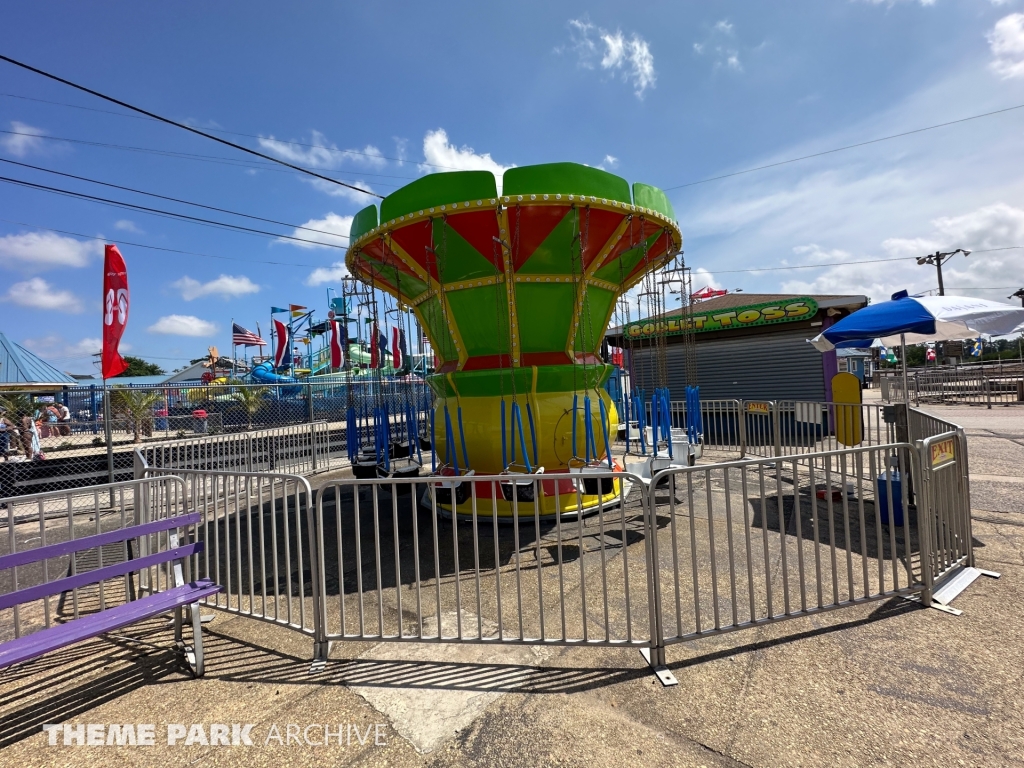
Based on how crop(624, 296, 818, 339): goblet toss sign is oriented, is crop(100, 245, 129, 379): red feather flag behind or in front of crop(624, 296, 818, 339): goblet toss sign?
in front

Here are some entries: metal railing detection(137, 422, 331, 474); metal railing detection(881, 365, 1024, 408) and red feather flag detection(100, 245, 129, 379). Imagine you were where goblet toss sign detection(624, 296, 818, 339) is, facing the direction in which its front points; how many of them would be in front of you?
2

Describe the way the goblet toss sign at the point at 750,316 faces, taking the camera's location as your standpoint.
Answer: facing the viewer and to the left of the viewer

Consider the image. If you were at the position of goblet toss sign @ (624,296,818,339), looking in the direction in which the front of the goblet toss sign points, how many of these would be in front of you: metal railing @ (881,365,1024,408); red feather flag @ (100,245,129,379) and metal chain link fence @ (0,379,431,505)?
2

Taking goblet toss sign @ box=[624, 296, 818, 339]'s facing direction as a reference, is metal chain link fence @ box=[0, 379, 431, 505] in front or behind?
in front

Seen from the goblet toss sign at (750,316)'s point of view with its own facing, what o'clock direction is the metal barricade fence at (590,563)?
The metal barricade fence is roughly at 11 o'clock from the goblet toss sign.

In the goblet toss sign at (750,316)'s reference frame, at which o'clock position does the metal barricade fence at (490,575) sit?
The metal barricade fence is roughly at 11 o'clock from the goblet toss sign.

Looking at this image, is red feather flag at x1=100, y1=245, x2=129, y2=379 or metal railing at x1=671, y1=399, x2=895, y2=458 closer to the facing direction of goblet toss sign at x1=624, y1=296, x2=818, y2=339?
the red feather flag

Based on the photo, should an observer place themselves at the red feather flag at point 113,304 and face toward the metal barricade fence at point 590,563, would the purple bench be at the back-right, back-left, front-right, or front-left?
front-right

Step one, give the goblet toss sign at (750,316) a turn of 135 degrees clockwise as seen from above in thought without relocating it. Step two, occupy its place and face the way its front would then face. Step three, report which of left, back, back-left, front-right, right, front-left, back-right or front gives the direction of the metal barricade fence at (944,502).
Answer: back

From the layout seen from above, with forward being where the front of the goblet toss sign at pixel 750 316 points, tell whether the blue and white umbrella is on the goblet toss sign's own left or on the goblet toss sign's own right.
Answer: on the goblet toss sign's own left
